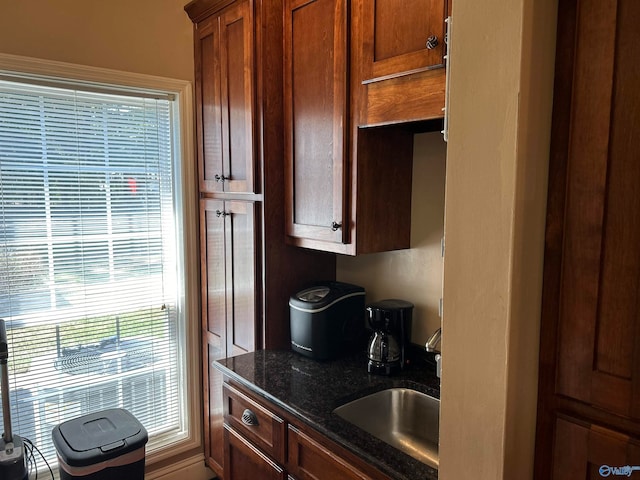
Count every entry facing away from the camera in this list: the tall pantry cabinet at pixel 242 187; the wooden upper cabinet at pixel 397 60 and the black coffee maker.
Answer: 0

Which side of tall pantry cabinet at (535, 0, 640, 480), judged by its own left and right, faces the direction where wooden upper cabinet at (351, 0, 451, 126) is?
right

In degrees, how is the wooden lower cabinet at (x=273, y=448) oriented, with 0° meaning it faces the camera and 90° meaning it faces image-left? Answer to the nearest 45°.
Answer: approximately 45°

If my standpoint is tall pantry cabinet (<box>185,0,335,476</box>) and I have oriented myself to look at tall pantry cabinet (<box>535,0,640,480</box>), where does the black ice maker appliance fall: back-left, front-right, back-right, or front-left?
front-left

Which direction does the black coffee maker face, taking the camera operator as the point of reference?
facing the viewer and to the left of the viewer

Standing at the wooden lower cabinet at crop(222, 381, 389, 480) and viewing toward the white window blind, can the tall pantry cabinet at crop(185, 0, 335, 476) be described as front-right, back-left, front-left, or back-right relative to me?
front-right

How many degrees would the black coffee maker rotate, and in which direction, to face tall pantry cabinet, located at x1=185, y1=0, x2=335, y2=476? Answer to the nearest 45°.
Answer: approximately 45° to its right

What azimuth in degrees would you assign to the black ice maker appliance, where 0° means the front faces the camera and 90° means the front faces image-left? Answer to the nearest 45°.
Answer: approximately 45°

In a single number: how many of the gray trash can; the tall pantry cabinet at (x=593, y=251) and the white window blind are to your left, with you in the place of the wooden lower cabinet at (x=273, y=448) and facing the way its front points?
1

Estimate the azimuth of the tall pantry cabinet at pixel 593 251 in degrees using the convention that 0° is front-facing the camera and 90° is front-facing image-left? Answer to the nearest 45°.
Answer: approximately 45°

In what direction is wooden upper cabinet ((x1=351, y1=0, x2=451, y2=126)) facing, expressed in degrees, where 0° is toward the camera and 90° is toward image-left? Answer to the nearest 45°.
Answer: approximately 45°

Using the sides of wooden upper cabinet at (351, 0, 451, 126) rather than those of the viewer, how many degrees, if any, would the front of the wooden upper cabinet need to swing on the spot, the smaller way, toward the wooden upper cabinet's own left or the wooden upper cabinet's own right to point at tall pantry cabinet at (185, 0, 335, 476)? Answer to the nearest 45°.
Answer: approximately 90° to the wooden upper cabinet's own right

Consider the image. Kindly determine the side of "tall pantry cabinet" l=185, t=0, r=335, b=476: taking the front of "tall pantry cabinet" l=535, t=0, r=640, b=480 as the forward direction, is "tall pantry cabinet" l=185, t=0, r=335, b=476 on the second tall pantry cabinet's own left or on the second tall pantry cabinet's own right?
on the second tall pantry cabinet's own right
